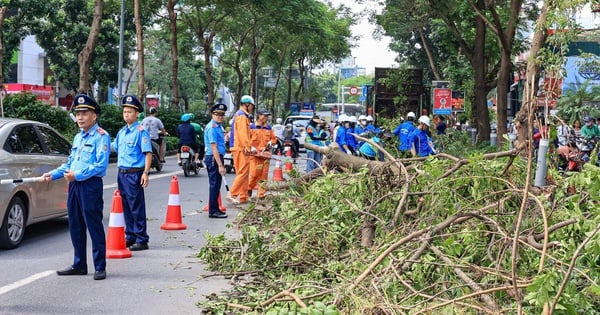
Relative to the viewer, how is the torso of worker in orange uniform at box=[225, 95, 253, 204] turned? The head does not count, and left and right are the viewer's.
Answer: facing to the right of the viewer

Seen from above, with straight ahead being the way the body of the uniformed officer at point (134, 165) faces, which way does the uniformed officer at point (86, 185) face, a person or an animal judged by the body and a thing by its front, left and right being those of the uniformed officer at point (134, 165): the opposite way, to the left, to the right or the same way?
the same way

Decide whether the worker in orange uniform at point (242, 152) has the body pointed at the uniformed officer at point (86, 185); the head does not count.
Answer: no

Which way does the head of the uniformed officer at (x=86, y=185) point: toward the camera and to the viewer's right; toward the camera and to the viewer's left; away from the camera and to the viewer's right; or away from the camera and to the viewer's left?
toward the camera and to the viewer's left

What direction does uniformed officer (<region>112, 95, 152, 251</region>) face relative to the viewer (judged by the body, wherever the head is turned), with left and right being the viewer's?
facing the viewer and to the left of the viewer

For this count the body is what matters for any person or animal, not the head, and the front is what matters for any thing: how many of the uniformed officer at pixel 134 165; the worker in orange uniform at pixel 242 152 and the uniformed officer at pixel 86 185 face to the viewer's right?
1

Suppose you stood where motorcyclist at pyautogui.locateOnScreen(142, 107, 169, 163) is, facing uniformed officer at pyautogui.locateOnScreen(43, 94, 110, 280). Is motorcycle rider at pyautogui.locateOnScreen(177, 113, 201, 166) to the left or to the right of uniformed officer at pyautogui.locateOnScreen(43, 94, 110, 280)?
left

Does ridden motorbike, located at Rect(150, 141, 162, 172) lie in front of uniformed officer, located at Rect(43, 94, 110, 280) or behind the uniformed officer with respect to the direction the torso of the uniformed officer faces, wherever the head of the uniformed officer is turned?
behind

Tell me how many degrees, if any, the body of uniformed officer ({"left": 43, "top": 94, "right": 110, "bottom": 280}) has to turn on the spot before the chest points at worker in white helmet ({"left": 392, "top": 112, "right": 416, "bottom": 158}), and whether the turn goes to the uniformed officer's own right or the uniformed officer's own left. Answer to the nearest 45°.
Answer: approximately 180°

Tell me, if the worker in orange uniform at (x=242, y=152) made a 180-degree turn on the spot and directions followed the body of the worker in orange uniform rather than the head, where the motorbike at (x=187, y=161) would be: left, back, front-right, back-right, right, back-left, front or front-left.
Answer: right

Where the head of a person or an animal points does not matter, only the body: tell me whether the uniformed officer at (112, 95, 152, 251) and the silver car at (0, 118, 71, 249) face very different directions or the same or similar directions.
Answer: very different directions

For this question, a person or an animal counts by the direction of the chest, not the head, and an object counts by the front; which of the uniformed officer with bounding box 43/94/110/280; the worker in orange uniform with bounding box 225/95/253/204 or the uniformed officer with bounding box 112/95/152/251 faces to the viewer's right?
the worker in orange uniform

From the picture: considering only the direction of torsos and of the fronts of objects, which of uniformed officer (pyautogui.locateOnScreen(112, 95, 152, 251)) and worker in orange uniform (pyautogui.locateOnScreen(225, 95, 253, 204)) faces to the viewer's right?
the worker in orange uniform

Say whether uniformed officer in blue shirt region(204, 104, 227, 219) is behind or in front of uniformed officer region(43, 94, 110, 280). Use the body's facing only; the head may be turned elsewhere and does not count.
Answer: behind

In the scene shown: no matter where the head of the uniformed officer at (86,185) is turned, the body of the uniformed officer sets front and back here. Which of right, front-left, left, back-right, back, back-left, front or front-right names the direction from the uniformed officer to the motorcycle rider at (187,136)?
back-right

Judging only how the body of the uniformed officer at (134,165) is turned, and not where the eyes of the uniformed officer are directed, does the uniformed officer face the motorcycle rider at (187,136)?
no

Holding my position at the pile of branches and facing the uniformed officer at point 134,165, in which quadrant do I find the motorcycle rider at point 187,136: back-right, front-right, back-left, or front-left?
front-right

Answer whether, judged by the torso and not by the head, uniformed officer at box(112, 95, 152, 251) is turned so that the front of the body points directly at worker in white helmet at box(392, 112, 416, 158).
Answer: no
